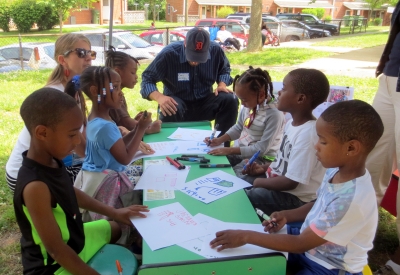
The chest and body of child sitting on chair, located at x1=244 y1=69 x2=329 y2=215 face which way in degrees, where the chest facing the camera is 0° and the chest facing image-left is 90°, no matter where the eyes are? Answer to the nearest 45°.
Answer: approximately 90°

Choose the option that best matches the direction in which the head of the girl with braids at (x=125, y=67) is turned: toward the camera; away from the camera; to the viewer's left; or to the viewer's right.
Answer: to the viewer's right

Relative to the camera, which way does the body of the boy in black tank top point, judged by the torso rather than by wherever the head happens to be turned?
to the viewer's right

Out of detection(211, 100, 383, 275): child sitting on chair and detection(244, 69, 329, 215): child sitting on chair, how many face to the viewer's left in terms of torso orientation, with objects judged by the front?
2

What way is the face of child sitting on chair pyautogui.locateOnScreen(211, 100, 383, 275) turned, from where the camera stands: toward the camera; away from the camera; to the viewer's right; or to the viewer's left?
to the viewer's left

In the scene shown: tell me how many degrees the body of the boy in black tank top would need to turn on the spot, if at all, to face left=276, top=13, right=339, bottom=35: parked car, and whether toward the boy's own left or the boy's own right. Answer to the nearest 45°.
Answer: approximately 45° to the boy's own left

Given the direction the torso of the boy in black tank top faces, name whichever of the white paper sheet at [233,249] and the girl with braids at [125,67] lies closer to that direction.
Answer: the white paper sheet

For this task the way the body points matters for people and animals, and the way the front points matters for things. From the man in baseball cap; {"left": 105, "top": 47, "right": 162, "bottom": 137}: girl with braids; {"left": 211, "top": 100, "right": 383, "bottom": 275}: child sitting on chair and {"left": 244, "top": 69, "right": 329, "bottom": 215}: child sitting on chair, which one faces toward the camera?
the man in baseball cap

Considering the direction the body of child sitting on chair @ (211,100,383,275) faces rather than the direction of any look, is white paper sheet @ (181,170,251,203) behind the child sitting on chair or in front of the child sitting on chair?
in front

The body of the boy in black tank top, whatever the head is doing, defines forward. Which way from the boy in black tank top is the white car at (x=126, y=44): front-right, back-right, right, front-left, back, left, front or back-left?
left

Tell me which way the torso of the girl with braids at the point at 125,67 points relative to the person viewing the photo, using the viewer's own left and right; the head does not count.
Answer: facing to the right of the viewer

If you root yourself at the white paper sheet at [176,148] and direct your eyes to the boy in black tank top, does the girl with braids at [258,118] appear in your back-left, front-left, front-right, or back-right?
back-left

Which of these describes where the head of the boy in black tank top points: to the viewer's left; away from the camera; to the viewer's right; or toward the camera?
to the viewer's right

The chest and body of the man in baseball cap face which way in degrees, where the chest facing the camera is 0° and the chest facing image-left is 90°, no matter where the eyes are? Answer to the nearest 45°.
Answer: approximately 0°

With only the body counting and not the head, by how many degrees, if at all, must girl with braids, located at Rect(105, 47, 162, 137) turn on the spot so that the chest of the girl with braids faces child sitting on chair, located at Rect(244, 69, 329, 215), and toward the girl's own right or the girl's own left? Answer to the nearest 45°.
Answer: approximately 45° to the girl's own right

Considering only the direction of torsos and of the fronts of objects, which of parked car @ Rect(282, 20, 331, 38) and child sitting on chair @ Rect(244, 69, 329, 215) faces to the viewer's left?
the child sitting on chair

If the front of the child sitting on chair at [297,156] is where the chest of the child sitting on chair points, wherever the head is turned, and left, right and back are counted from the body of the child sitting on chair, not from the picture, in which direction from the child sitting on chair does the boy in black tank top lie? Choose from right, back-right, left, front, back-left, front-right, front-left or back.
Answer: front-left
